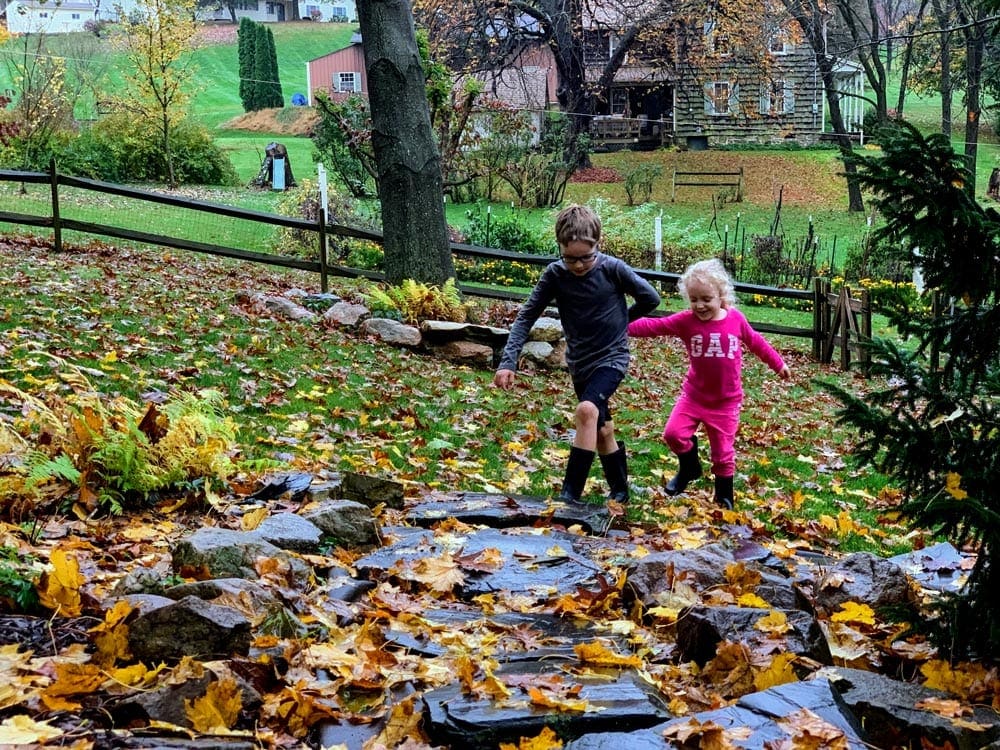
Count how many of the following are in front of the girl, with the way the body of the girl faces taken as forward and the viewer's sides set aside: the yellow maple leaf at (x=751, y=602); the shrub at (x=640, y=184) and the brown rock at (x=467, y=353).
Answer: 1

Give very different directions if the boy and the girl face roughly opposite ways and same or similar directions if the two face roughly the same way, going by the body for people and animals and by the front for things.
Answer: same or similar directions

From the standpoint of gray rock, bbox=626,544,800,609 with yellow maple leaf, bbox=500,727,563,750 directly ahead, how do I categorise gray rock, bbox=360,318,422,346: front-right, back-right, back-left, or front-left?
back-right

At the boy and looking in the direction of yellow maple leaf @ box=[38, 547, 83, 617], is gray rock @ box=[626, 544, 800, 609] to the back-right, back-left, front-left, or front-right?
front-left

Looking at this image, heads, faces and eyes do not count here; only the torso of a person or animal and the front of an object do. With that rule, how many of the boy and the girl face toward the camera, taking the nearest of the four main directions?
2

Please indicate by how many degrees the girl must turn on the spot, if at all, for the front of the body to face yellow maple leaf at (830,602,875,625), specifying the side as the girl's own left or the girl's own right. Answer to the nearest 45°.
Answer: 0° — they already face it

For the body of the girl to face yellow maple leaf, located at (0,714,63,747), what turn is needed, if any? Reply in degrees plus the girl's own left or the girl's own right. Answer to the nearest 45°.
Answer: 0° — they already face it

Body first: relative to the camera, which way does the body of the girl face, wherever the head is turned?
toward the camera

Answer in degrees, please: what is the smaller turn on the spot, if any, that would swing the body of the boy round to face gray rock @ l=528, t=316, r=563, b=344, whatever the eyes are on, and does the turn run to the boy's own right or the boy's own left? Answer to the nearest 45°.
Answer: approximately 180°

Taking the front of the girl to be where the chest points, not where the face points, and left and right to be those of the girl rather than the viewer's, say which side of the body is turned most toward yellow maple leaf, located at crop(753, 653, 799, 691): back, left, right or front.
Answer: front

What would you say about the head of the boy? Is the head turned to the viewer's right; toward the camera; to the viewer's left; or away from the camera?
toward the camera

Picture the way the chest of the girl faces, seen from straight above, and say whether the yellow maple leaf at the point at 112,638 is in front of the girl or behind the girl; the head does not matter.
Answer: in front

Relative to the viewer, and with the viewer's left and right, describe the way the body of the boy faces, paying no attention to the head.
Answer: facing the viewer

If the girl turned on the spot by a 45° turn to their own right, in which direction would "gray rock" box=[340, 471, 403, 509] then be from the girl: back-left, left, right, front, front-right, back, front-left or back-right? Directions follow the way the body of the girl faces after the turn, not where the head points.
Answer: front
